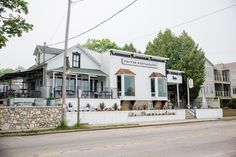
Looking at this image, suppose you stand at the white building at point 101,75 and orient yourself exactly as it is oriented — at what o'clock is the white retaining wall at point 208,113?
The white retaining wall is roughly at 10 o'clock from the white building.

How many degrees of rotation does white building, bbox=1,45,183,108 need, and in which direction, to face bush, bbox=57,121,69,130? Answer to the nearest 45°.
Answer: approximately 45° to its right

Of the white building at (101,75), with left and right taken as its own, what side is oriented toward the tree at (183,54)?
left

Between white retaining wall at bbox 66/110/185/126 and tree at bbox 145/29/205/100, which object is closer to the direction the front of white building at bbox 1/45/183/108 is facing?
the white retaining wall

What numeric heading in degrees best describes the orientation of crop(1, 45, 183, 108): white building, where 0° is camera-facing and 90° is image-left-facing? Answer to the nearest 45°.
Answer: approximately 315°

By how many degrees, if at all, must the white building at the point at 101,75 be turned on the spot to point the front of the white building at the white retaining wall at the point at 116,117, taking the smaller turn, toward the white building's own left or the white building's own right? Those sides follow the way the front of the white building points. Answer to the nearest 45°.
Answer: approximately 45° to the white building's own right
